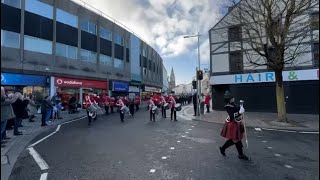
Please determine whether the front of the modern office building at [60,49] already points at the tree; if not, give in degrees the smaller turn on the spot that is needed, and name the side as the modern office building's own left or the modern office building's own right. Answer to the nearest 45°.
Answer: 0° — it already faces it

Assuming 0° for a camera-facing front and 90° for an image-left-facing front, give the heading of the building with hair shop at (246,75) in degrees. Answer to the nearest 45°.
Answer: approximately 45°

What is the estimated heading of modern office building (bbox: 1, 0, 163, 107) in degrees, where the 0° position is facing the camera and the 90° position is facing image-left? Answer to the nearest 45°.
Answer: approximately 315°

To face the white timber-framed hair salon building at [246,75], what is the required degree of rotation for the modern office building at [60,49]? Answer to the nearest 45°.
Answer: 0° — it already faces it

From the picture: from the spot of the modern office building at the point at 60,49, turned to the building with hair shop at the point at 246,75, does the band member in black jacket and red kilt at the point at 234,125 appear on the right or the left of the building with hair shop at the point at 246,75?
right

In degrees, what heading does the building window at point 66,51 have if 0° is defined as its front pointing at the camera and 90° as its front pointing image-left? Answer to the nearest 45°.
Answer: approximately 315°
